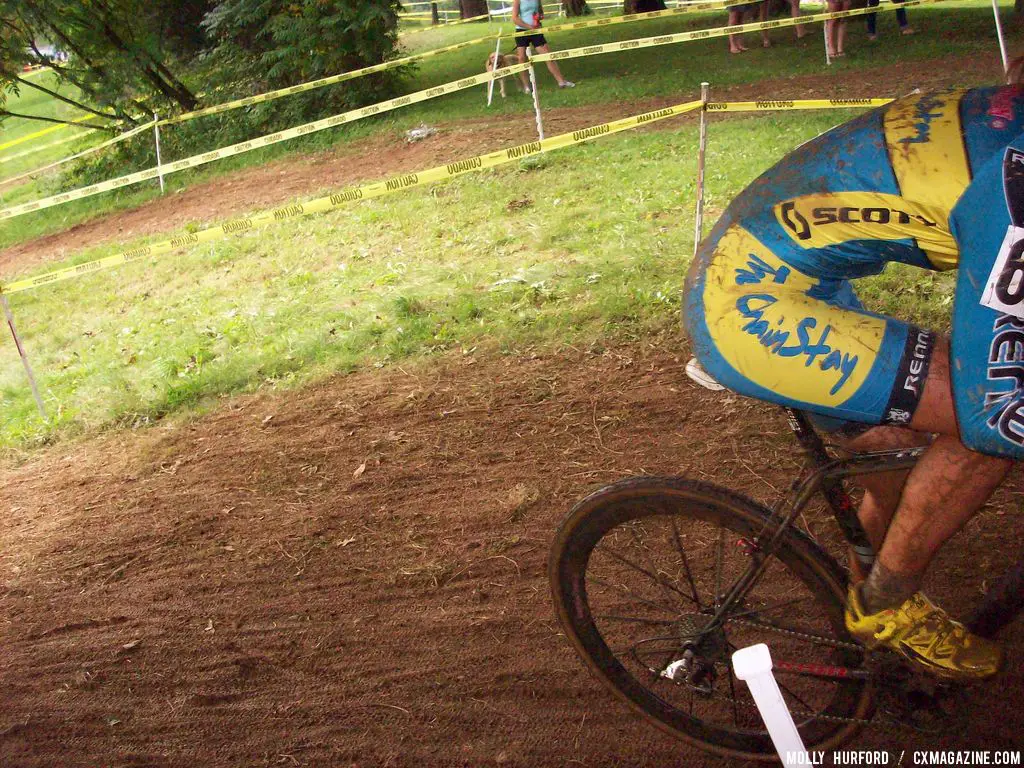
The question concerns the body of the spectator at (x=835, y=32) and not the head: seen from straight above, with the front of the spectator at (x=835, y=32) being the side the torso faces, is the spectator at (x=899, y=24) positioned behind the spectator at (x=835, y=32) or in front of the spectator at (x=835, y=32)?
behind

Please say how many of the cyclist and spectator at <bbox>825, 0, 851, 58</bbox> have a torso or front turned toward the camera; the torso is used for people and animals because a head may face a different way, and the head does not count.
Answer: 1

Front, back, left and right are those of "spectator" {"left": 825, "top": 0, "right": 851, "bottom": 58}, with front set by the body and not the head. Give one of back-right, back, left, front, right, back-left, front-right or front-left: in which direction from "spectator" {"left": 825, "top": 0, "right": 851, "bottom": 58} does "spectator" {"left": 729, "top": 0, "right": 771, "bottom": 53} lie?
back-right

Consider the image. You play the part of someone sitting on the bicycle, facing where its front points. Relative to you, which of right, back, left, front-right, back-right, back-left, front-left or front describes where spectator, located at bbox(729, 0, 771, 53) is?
left

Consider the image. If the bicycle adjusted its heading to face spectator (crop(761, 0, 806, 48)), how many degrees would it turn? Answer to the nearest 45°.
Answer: approximately 90° to its left

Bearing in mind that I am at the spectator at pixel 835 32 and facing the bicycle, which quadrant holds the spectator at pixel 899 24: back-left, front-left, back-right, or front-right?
back-left

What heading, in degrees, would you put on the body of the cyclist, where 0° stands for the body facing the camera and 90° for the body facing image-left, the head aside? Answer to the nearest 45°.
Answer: approximately 270°

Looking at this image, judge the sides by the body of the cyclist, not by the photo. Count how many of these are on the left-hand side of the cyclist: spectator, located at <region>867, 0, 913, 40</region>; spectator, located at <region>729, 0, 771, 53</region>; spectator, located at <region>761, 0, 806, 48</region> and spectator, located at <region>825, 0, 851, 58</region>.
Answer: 4

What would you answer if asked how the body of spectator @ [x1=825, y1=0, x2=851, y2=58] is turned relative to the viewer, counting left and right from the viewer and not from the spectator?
facing the viewer

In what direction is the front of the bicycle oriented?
to the viewer's right
